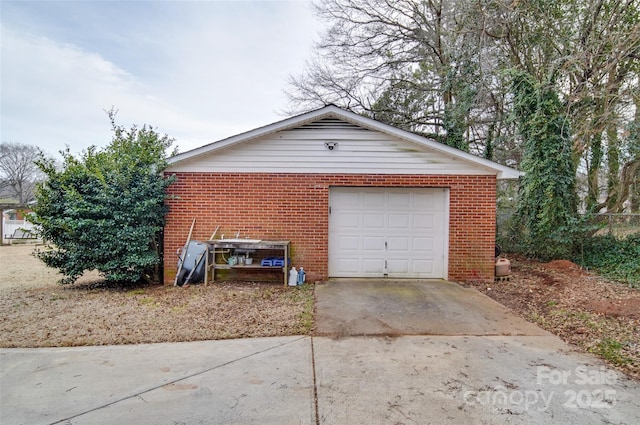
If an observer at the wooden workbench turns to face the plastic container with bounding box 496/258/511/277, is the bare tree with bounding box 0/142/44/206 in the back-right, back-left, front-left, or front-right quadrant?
back-left

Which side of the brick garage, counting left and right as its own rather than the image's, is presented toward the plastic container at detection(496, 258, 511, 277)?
left

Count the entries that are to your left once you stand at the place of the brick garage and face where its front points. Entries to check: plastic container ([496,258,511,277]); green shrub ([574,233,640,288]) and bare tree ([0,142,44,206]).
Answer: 2

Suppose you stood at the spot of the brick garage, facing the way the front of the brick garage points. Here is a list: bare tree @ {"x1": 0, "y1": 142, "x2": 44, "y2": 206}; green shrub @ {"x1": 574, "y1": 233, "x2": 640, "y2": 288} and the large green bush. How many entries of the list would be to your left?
1

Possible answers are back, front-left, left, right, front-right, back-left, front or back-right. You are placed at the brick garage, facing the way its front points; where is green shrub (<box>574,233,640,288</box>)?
left

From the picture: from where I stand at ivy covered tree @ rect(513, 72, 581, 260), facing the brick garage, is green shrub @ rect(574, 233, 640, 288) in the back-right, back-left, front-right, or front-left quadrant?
back-left

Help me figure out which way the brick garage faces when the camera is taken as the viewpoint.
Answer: facing the viewer

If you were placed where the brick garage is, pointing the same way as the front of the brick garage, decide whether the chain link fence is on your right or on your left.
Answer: on your left

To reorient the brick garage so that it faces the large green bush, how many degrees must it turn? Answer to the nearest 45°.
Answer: approximately 90° to its right

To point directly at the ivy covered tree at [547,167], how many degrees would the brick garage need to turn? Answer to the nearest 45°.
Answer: approximately 90° to its left

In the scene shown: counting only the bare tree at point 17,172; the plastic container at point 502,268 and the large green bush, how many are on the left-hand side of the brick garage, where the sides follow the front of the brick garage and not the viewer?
1

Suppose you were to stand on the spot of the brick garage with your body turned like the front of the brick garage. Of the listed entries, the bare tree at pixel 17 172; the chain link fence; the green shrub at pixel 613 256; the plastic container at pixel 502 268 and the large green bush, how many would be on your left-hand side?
3
